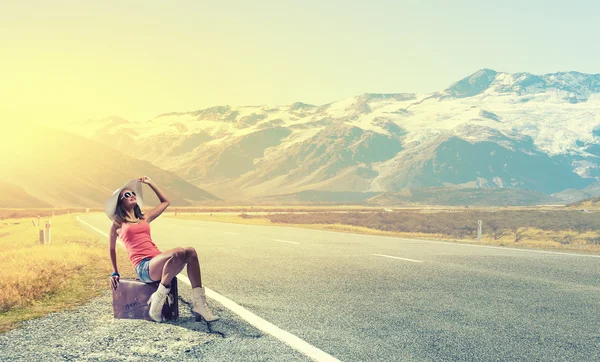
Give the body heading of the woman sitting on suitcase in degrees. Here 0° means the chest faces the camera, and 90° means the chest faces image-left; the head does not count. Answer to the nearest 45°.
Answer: approximately 315°
